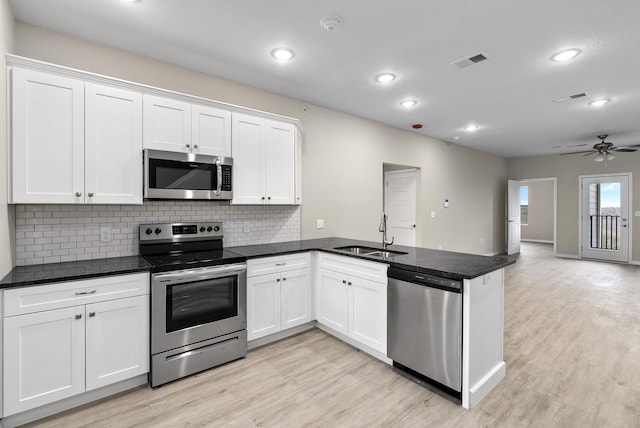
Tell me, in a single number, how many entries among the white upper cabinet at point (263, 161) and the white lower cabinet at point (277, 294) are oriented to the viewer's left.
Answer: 0

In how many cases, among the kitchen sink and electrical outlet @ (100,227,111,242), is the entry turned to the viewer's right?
0

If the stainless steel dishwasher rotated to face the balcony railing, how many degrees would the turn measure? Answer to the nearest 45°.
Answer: approximately 180°

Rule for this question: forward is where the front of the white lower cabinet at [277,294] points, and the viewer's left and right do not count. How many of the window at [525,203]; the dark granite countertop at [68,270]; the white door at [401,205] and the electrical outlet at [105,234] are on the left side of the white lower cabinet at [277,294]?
2

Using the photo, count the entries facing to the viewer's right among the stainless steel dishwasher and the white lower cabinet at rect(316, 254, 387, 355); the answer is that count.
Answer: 0

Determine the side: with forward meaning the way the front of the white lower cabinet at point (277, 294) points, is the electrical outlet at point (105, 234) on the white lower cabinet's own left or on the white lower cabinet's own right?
on the white lower cabinet's own right

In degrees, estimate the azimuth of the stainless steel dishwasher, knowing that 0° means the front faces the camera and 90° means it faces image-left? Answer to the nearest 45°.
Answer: approximately 45°

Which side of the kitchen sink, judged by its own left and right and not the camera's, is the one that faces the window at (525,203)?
back

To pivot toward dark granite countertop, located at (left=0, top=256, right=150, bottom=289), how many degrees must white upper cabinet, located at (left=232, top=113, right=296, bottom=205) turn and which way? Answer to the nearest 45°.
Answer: approximately 90° to its right

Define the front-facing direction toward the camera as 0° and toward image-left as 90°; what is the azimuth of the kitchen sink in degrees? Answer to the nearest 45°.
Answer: approximately 45°
